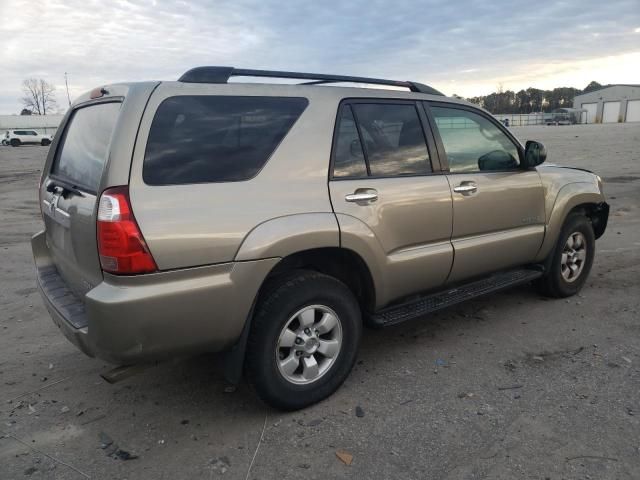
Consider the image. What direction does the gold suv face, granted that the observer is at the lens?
facing away from the viewer and to the right of the viewer

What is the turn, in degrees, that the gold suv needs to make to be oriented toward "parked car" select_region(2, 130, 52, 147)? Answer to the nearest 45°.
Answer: approximately 90° to its left
